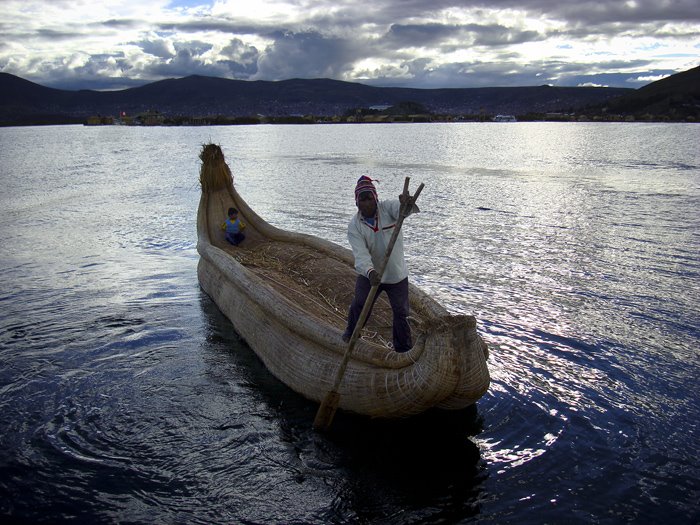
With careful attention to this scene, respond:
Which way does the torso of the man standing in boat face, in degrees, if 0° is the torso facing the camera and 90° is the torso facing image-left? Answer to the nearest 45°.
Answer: approximately 0°

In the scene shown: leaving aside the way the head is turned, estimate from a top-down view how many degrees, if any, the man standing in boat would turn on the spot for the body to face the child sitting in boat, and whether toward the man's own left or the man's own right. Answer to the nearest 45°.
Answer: approximately 135° to the man's own right
